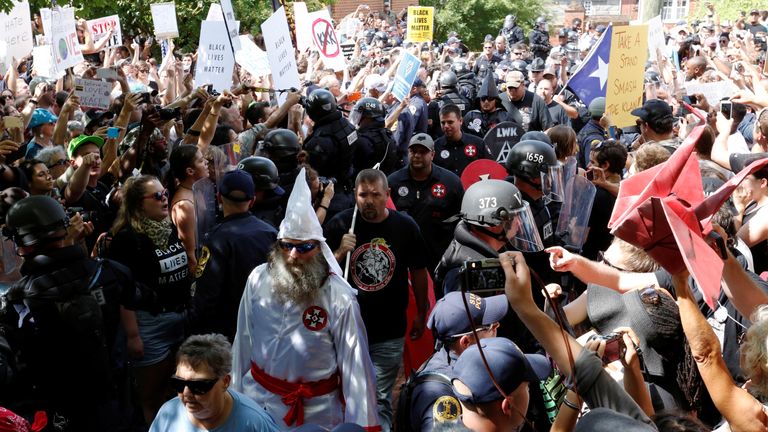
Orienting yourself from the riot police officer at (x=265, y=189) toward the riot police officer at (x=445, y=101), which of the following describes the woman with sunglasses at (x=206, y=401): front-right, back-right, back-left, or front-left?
back-right

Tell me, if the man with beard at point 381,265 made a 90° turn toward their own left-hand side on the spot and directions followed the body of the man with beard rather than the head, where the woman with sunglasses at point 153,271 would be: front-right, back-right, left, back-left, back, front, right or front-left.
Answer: back

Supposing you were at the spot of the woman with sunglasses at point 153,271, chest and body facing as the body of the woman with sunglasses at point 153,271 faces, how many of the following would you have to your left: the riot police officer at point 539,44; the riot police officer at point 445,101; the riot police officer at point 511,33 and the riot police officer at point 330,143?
4

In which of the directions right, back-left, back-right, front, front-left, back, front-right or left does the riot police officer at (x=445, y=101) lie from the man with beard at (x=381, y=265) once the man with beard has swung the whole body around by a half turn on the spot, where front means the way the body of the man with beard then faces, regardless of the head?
front

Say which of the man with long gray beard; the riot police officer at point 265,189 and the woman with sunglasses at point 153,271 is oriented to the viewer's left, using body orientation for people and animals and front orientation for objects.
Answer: the riot police officer

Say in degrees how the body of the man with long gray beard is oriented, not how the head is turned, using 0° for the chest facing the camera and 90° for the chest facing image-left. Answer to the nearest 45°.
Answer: approximately 0°

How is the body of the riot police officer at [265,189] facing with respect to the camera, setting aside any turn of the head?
to the viewer's left

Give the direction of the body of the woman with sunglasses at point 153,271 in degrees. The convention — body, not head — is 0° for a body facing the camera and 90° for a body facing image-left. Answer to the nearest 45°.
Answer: approximately 315°
